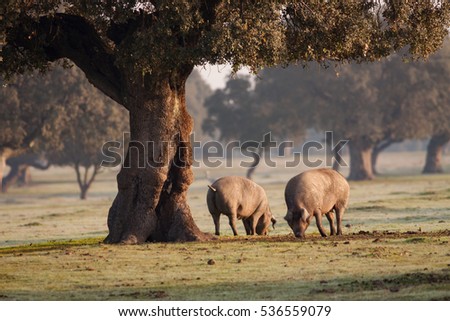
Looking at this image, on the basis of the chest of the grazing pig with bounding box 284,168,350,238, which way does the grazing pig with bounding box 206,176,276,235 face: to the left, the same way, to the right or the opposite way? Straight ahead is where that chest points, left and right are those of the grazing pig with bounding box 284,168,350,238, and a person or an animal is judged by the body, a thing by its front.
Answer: the opposite way

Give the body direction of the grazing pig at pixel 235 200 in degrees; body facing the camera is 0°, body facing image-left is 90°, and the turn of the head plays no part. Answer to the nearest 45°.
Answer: approximately 225°

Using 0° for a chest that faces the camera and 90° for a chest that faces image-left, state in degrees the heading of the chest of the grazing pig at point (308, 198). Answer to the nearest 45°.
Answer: approximately 45°

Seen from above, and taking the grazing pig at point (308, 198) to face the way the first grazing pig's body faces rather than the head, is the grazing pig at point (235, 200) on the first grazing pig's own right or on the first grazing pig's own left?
on the first grazing pig's own right
